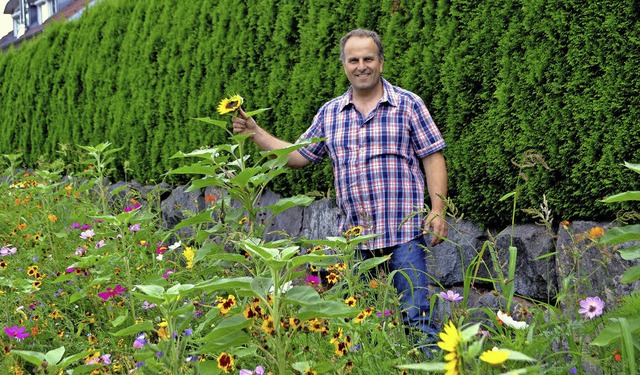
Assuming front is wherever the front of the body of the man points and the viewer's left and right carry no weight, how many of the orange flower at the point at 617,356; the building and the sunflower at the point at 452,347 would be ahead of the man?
2

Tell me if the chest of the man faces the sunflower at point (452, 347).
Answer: yes

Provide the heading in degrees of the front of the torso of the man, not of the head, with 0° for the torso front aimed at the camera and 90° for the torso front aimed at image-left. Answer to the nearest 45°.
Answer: approximately 0°

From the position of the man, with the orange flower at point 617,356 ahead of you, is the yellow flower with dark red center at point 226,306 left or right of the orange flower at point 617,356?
right
